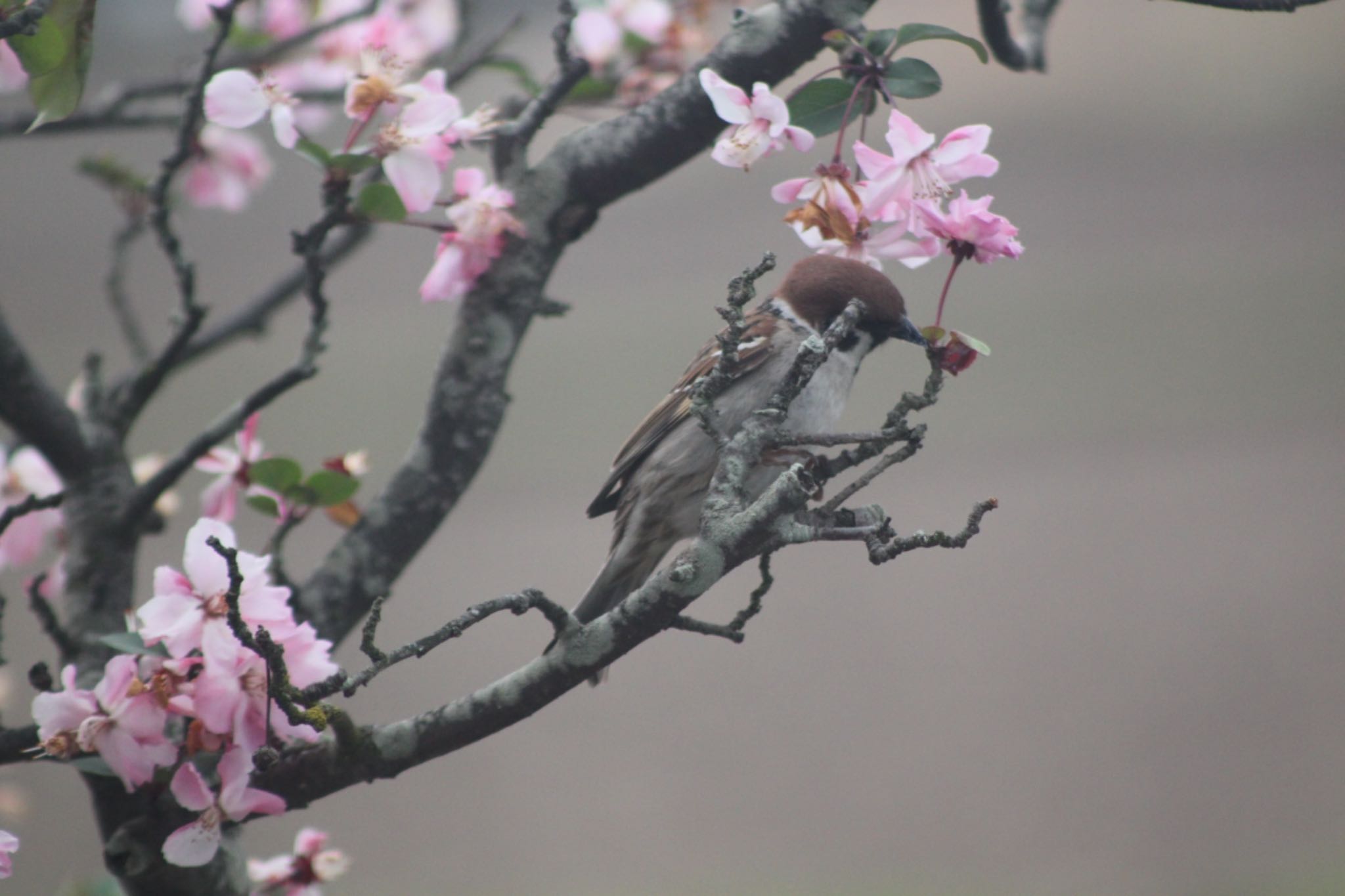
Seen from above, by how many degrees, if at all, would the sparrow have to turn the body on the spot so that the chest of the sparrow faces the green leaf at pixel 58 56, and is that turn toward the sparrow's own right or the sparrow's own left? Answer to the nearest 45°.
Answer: approximately 135° to the sparrow's own right

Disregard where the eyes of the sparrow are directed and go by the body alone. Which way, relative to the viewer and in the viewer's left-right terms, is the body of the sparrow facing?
facing to the right of the viewer

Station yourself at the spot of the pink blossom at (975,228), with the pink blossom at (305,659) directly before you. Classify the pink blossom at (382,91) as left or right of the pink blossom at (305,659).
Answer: right
